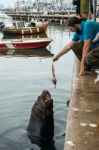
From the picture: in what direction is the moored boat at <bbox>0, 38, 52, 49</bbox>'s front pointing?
to the viewer's right

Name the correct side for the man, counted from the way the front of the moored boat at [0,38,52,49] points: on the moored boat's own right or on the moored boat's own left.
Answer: on the moored boat's own right
